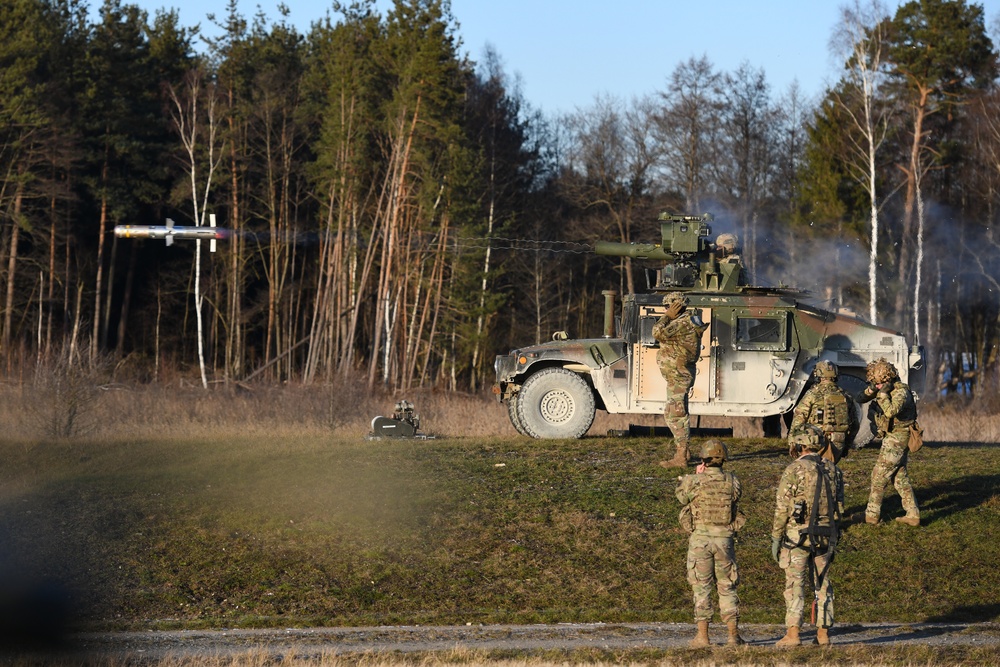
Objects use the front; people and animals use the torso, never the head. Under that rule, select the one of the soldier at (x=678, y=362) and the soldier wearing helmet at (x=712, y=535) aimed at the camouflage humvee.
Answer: the soldier wearing helmet

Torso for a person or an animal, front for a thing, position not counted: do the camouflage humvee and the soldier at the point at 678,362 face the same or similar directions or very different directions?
same or similar directions

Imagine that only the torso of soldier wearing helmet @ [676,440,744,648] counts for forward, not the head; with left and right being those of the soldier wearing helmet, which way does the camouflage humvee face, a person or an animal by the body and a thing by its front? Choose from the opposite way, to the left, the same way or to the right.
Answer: to the left

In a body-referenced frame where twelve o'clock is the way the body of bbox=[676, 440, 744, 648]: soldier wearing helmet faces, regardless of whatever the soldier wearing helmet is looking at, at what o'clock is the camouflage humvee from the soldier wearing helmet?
The camouflage humvee is roughly at 12 o'clock from the soldier wearing helmet.

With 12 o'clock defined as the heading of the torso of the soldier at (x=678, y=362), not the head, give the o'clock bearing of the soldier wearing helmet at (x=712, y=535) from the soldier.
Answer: The soldier wearing helmet is roughly at 9 o'clock from the soldier.

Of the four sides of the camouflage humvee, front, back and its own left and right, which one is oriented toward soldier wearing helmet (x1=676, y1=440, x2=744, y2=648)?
left

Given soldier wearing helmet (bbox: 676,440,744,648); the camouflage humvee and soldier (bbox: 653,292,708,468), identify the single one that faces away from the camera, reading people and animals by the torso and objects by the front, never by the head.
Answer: the soldier wearing helmet

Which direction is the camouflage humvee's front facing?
to the viewer's left

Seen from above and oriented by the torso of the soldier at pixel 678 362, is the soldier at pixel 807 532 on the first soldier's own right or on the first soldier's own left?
on the first soldier's own left

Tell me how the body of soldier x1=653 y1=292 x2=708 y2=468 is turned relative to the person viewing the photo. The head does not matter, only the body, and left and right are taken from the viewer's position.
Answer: facing to the left of the viewer

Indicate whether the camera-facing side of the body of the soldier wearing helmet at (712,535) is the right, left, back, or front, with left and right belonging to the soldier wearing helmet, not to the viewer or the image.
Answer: back

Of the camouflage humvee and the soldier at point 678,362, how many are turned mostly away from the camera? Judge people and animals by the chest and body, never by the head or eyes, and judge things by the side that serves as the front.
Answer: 0

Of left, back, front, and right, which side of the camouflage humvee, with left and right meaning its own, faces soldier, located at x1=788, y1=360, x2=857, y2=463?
left
